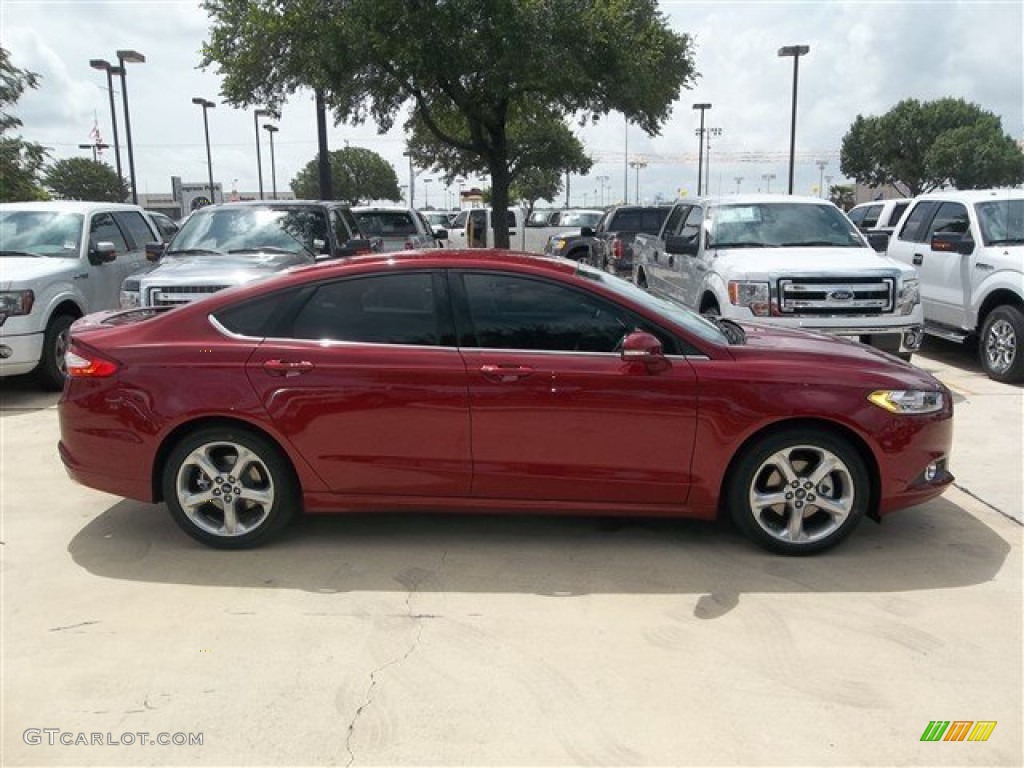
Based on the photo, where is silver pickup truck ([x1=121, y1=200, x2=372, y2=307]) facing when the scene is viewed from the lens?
facing the viewer and to the left of the viewer

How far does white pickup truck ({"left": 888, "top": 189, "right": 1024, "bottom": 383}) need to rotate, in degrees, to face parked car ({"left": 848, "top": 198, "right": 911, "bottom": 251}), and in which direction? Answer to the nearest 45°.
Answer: approximately 135° to its left

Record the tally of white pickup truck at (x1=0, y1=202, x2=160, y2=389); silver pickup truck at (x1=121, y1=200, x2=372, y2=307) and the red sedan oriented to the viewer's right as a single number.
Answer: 1

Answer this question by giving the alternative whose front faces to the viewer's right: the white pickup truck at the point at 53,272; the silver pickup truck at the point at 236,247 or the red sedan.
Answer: the red sedan

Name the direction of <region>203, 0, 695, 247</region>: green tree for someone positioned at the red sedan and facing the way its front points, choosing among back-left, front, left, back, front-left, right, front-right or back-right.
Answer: left

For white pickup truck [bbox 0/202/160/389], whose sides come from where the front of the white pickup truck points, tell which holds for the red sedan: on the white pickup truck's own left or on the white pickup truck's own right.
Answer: on the white pickup truck's own left

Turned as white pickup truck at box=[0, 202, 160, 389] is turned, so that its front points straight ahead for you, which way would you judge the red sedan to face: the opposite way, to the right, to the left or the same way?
to the left

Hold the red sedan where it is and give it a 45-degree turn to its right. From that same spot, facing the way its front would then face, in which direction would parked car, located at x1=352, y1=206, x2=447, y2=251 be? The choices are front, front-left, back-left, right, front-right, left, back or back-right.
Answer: back-left

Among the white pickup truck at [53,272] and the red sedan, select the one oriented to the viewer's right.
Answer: the red sedan

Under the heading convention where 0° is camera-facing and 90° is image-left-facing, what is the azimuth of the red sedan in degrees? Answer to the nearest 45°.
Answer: approximately 270°

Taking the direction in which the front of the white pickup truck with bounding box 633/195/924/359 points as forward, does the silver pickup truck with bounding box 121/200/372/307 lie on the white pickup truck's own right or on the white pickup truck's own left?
on the white pickup truck's own right

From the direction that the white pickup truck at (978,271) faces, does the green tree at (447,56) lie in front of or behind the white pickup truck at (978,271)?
behind

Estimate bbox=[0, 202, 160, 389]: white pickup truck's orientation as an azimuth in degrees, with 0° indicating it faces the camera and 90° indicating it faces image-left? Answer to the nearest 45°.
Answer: approximately 45°
